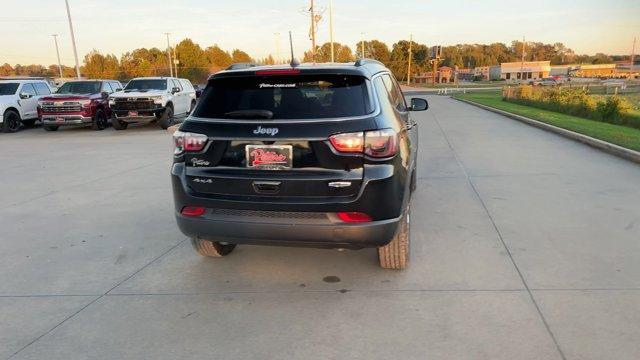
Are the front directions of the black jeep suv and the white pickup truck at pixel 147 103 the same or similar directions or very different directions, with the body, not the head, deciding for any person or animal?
very different directions

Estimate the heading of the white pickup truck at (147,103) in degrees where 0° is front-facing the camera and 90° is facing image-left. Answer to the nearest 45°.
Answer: approximately 45°

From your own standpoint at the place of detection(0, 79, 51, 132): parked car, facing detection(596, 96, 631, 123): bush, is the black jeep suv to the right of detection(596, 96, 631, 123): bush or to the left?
right

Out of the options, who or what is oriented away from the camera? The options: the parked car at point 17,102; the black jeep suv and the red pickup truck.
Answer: the black jeep suv

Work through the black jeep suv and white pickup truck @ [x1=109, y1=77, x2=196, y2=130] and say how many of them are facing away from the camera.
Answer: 1

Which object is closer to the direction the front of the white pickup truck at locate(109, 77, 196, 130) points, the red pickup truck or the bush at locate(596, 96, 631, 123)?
the red pickup truck

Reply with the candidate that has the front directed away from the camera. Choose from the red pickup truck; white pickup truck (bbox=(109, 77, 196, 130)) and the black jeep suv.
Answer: the black jeep suv

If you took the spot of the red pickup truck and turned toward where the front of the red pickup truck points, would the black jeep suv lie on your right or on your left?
on your left

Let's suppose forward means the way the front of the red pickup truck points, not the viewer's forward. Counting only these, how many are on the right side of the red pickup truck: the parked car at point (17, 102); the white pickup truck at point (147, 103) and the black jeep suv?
1

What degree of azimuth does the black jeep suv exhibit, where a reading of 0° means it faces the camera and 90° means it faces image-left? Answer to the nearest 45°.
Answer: approximately 180°

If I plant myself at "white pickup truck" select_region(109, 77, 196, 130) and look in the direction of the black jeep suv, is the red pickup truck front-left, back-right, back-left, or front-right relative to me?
back-right

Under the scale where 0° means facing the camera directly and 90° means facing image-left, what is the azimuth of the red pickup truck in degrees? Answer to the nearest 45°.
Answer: approximately 45°
